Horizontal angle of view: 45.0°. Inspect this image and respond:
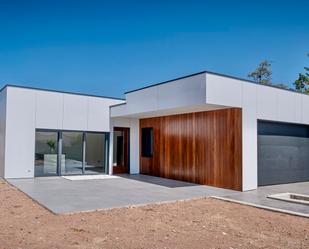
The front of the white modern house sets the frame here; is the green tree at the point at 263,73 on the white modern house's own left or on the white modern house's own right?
on the white modern house's own left

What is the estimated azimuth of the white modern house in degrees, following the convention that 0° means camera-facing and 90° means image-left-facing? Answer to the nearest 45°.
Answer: approximately 315°

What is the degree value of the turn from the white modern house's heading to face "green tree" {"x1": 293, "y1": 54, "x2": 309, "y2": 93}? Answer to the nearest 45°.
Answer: approximately 90° to its left
